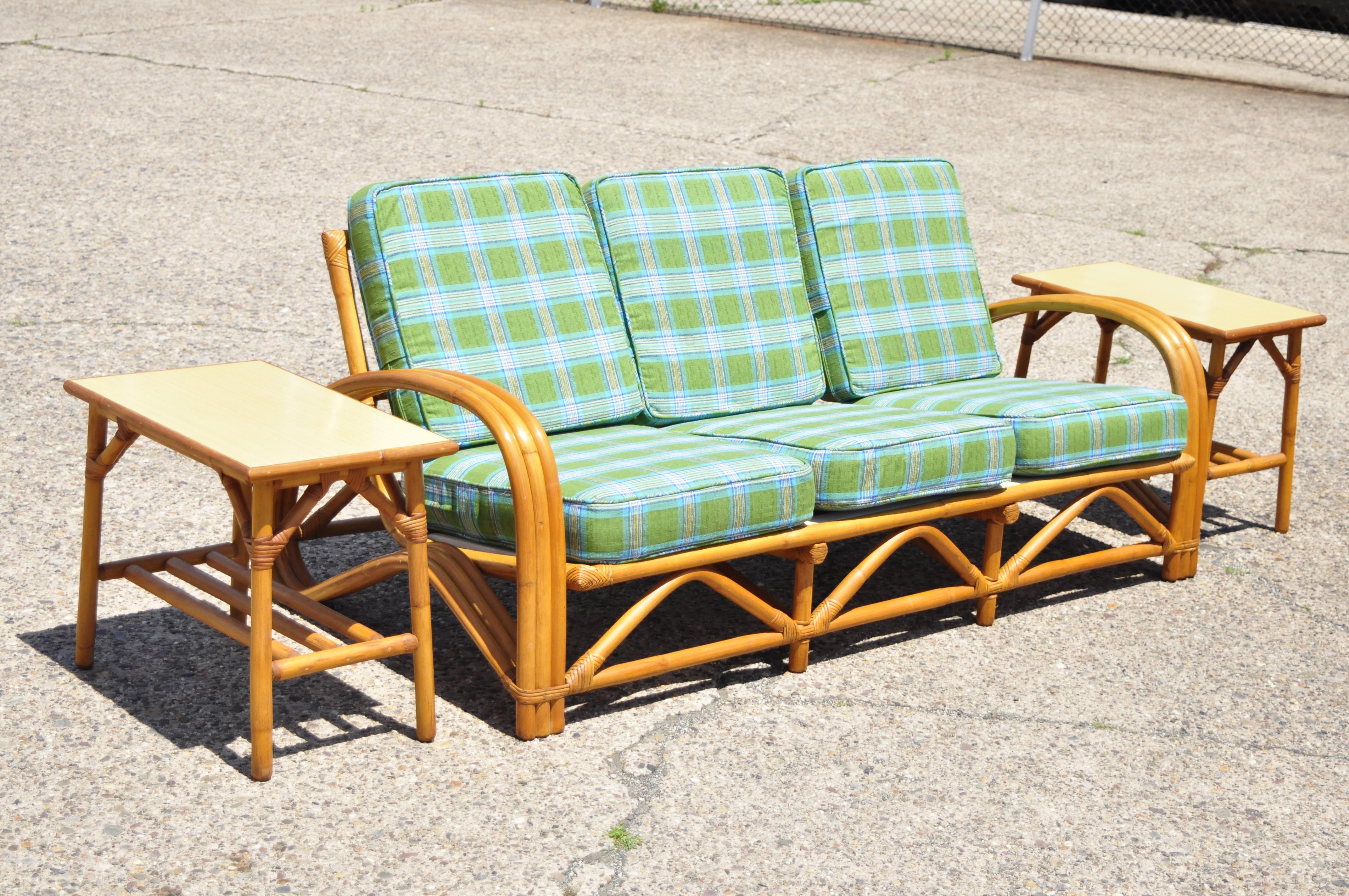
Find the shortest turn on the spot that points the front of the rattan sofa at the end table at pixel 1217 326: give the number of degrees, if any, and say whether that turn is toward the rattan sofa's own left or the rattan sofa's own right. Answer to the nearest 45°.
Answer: approximately 90° to the rattan sofa's own left

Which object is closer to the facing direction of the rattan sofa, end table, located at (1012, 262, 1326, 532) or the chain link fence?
the end table

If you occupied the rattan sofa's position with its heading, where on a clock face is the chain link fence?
The chain link fence is roughly at 8 o'clock from the rattan sofa.

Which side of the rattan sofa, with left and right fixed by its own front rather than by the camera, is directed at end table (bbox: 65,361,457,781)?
right

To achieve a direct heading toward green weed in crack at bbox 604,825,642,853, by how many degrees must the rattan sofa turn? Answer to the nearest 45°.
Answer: approximately 45° to its right

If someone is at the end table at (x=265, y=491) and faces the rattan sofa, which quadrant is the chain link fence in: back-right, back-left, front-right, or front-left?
front-left

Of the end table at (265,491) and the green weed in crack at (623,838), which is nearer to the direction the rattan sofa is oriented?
the green weed in crack

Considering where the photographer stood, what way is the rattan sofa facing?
facing the viewer and to the right of the viewer

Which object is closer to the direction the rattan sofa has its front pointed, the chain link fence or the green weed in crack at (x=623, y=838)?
the green weed in crack
